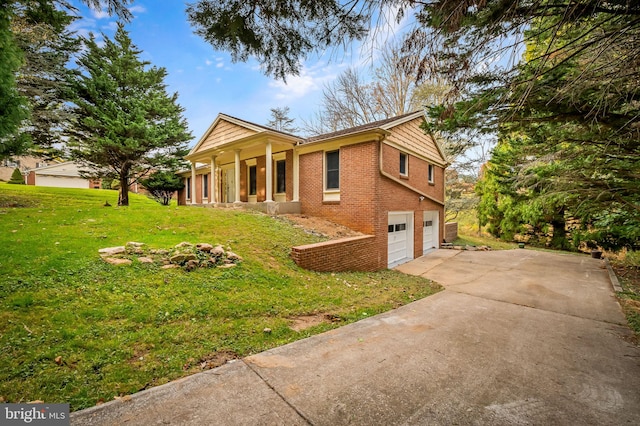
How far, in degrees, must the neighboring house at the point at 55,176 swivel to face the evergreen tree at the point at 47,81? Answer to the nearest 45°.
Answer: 0° — it already faces it

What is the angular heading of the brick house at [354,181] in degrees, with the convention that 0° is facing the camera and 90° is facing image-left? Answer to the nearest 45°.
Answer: approximately 45°

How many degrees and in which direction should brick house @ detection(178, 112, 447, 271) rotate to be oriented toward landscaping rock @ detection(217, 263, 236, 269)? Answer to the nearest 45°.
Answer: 0° — it already faces it

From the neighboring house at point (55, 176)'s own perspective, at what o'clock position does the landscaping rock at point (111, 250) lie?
The landscaping rock is roughly at 12 o'clock from the neighboring house.

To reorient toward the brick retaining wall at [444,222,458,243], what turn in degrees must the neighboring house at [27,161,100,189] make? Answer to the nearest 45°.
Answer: approximately 45° to its left

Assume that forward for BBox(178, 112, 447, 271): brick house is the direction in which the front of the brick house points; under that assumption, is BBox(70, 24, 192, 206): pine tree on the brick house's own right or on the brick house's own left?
on the brick house's own right

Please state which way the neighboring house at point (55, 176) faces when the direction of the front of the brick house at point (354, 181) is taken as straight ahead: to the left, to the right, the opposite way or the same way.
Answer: to the left

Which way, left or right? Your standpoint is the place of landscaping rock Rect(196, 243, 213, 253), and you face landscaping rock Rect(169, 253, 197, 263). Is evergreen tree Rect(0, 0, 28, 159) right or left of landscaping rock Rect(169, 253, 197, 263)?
right
